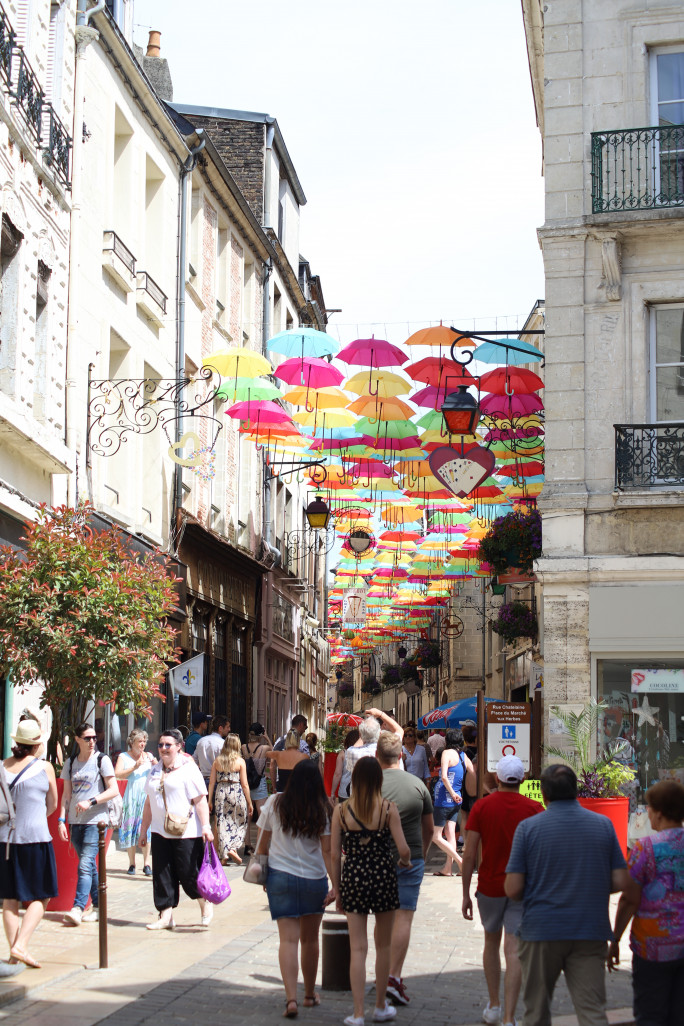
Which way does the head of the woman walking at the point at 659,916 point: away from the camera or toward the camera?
away from the camera

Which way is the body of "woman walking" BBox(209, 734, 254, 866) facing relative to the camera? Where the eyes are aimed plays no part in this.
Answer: away from the camera

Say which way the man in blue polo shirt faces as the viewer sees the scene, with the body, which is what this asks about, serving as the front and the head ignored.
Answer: away from the camera

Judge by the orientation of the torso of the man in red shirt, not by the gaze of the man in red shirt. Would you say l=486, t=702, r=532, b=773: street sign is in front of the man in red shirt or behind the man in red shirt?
in front

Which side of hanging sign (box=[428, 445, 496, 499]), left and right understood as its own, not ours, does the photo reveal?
front

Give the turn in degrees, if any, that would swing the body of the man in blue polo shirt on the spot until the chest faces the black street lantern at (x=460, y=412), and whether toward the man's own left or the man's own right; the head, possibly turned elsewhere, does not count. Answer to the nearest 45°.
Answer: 0° — they already face it

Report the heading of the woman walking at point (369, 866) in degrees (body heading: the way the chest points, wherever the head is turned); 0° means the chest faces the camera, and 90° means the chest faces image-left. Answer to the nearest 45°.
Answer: approximately 180°

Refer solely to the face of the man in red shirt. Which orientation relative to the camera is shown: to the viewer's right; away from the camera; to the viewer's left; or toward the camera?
away from the camera

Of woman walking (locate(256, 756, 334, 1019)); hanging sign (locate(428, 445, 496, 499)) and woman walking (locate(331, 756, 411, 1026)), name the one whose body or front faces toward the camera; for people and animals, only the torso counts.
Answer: the hanging sign

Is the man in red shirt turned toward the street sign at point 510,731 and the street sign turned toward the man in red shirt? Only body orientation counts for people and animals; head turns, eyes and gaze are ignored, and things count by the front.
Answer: yes

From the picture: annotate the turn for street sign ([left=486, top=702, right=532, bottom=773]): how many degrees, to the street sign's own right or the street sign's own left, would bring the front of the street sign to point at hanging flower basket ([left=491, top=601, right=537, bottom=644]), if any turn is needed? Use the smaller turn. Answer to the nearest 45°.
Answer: approximately 180°

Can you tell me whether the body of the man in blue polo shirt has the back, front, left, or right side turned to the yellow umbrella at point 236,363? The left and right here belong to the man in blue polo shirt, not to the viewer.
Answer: front

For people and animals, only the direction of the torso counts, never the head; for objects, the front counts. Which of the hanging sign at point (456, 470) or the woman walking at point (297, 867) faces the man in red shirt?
the hanging sign
